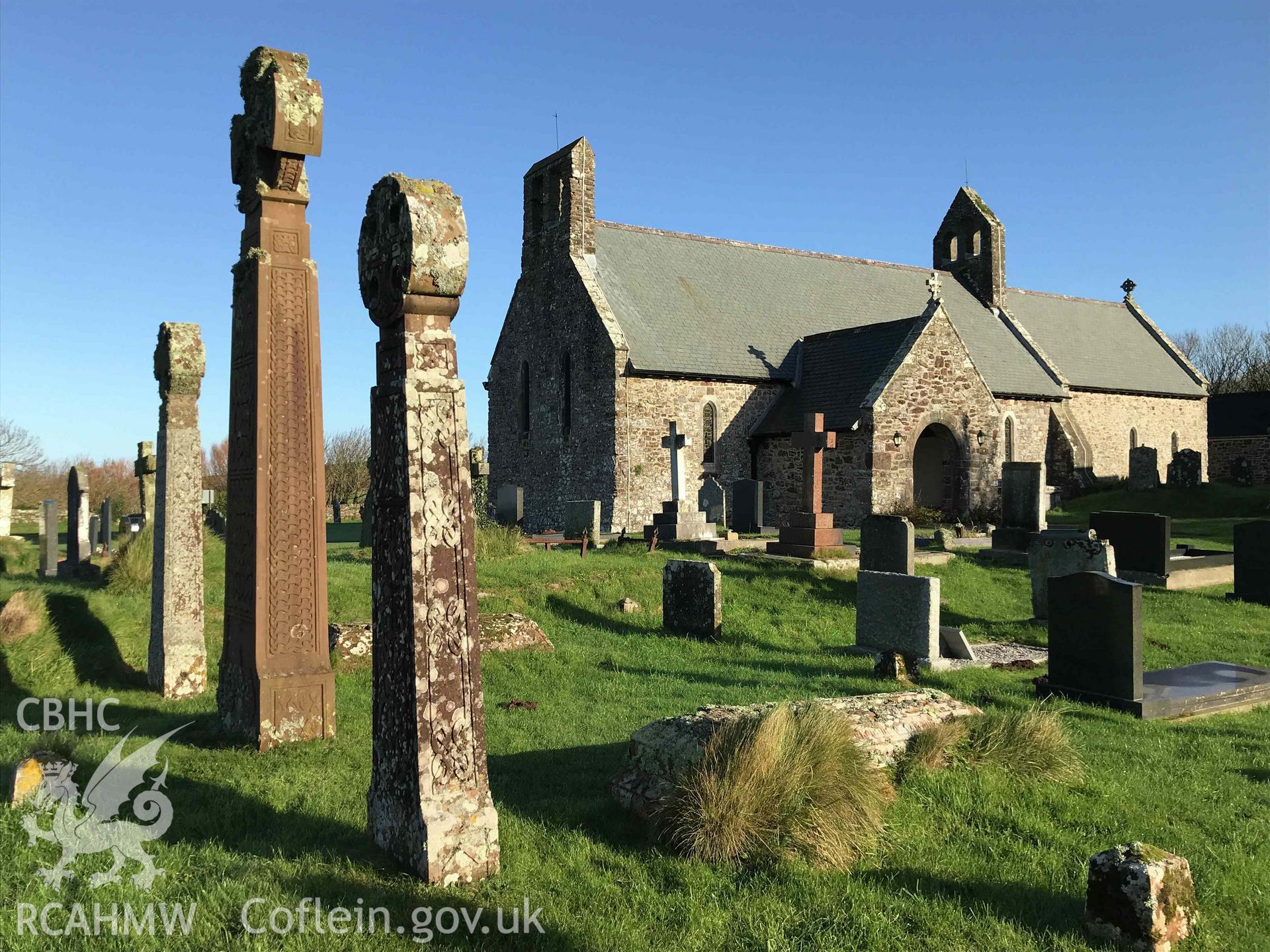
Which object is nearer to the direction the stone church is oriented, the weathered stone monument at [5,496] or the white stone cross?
the white stone cross

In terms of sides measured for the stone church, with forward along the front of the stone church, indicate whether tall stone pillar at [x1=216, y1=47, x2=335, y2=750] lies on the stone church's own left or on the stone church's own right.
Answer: on the stone church's own right

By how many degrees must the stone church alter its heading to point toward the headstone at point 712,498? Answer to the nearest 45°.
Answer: approximately 45° to its right

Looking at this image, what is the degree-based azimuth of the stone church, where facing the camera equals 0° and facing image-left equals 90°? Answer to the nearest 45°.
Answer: approximately 315°
